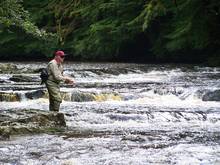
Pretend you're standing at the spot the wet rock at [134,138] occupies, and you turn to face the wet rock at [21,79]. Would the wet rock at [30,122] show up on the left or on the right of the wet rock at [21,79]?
left

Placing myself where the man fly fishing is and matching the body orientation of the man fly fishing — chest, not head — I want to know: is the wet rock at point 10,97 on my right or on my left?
on my left

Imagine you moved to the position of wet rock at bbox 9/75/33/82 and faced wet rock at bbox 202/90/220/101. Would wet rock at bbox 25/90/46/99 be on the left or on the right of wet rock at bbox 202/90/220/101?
right

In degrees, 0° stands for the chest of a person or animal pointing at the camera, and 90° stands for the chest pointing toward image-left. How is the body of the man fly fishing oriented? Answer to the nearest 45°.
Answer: approximately 270°

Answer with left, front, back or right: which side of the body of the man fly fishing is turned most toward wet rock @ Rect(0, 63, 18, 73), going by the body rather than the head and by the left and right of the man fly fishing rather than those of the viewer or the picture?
left

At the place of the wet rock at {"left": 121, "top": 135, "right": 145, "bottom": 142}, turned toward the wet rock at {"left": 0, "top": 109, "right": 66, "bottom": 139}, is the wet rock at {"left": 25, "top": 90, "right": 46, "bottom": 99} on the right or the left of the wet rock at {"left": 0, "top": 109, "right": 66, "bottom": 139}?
right

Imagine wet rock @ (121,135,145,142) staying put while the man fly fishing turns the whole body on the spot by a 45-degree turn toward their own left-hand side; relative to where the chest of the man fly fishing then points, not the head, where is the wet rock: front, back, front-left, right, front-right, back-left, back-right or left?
right

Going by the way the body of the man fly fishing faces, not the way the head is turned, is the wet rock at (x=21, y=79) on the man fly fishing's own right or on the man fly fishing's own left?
on the man fly fishing's own left
